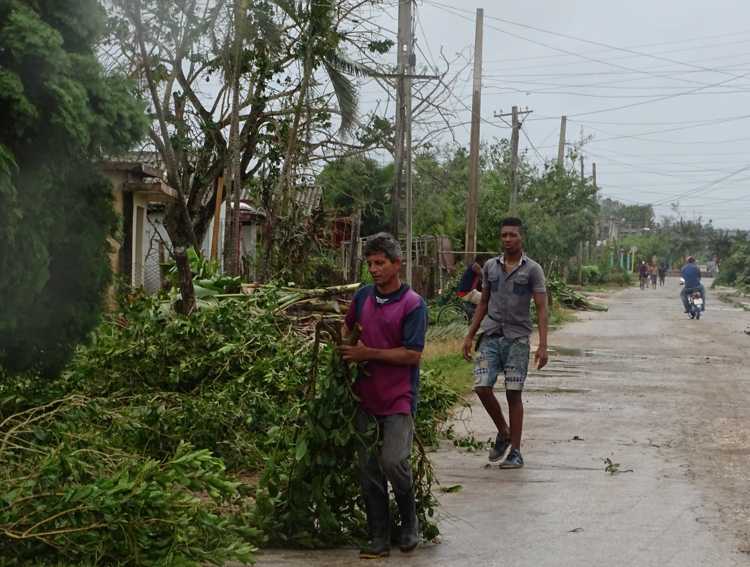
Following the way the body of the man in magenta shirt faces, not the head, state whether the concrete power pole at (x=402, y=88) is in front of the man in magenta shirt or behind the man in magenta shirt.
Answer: behind

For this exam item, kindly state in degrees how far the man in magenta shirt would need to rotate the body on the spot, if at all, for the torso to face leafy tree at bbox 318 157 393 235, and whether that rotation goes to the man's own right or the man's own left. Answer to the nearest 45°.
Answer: approximately 135° to the man's own right
